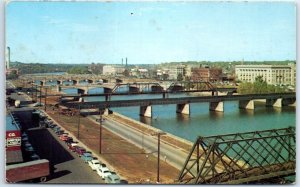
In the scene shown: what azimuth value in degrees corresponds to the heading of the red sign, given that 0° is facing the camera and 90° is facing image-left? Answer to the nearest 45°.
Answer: approximately 0°

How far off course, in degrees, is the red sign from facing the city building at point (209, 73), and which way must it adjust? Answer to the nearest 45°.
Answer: approximately 135° to its left

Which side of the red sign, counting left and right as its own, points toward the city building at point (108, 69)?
back

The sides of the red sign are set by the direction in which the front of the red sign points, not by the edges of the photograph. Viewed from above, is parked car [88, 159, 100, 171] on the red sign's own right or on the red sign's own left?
on the red sign's own left

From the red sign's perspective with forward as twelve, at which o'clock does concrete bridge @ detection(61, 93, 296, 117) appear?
The concrete bridge is roughly at 7 o'clock from the red sign.

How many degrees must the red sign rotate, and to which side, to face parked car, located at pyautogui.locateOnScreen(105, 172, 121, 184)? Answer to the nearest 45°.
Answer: approximately 90° to its left

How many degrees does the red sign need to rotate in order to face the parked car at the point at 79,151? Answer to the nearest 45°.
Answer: approximately 135° to its left
